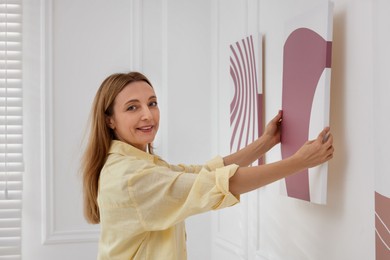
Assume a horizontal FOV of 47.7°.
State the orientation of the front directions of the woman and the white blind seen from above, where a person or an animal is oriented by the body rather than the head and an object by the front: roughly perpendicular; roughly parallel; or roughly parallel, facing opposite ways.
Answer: roughly perpendicular

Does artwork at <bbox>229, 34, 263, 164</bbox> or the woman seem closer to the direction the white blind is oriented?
the woman

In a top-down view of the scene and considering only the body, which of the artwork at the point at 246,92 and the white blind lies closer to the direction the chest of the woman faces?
the artwork

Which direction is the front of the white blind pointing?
toward the camera

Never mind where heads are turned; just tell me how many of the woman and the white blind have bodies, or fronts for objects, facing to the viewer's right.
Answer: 1

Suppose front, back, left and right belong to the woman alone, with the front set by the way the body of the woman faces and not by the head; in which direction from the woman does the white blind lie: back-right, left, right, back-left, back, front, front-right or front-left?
back-left

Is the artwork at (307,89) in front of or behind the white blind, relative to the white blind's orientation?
in front

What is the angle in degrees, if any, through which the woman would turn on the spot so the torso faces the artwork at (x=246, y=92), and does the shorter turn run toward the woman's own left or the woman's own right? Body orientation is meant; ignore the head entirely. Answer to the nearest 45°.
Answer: approximately 45° to the woman's own left

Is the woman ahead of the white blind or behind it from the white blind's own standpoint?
ahead

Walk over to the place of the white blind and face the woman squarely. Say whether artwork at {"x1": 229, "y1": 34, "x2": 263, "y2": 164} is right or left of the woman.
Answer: left

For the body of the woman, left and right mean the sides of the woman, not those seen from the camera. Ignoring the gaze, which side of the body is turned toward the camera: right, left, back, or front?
right
